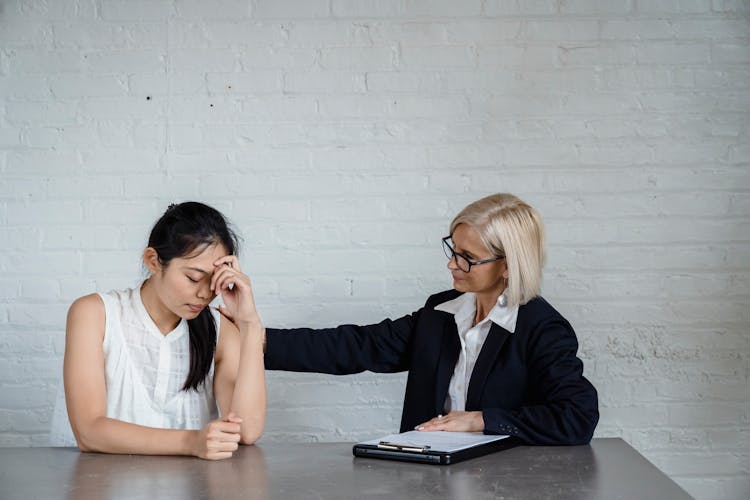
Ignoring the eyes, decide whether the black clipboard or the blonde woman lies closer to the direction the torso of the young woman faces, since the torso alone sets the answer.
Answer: the black clipboard

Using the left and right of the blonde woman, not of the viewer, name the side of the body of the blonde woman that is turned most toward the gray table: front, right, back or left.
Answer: front

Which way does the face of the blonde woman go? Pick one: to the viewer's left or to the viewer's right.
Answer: to the viewer's left

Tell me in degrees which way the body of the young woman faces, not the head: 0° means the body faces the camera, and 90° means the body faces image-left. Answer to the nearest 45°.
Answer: approximately 315°

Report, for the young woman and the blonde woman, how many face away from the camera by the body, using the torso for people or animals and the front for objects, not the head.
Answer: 0

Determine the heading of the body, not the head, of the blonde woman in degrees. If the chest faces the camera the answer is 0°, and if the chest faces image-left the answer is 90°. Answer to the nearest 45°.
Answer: approximately 45°

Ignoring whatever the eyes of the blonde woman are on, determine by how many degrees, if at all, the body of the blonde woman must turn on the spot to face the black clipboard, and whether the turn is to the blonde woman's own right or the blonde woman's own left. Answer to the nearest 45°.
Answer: approximately 45° to the blonde woman's own left

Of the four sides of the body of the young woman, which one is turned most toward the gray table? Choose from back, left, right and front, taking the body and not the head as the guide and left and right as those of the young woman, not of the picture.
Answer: front

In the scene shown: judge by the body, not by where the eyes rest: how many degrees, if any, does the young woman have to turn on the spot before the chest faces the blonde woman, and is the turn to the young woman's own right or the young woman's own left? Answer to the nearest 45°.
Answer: approximately 45° to the young woman's own left

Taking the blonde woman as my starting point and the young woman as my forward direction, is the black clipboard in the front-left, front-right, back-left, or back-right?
front-left

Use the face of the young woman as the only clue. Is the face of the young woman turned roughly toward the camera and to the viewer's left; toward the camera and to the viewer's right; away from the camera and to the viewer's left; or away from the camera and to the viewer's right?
toward the camera and to the viewer's right

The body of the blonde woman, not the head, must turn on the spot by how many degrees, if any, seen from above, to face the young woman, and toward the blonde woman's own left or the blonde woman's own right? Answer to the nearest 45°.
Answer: approximately 45° to the blonde woman's own right
